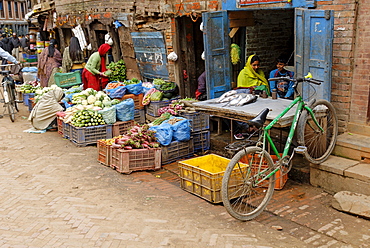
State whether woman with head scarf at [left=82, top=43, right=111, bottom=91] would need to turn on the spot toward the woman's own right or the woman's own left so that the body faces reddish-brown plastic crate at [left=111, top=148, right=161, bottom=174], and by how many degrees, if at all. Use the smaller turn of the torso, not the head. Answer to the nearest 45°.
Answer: approximately 90° to the woman's own right

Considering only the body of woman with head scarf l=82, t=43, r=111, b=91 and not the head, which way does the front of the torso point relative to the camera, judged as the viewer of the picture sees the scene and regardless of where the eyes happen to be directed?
to the viewer's right

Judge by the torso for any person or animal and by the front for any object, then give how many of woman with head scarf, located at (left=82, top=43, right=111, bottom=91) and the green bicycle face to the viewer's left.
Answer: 0

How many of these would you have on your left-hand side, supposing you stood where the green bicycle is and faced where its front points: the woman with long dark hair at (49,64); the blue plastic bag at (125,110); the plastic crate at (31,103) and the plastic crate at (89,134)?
4

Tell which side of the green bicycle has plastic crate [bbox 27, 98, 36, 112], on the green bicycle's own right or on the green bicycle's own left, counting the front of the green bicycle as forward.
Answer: on the green bicycle's own left

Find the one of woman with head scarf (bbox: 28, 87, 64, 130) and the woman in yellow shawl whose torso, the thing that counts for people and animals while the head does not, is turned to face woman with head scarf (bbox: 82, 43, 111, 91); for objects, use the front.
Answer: woman with head scarf (bbox: 28, 87, 64, 130)

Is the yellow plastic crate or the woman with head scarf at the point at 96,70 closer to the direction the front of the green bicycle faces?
the woman with head scarf

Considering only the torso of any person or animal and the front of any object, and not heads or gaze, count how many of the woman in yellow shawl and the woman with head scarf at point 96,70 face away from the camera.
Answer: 0
